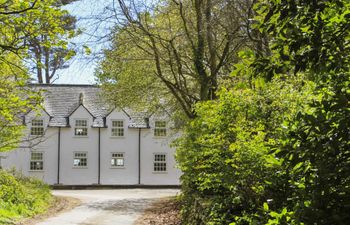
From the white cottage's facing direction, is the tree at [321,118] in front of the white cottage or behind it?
in front

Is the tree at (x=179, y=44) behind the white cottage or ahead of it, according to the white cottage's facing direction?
ahead

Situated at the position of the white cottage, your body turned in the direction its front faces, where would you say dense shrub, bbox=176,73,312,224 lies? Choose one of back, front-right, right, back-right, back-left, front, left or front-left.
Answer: front

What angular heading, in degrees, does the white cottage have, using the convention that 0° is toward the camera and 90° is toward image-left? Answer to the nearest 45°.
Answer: approximately 0°

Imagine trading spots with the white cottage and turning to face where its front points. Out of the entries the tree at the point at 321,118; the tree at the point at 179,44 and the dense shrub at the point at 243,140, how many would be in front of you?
3
